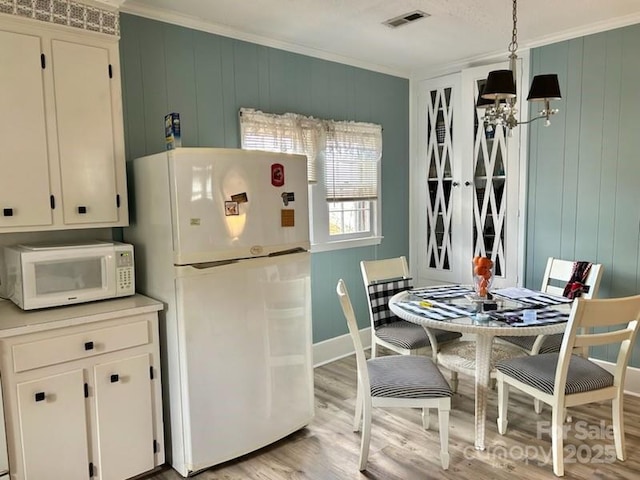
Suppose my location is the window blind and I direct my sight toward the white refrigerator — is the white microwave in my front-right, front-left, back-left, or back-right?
front-right

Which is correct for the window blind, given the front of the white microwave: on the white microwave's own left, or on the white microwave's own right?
on the white microwave's own left

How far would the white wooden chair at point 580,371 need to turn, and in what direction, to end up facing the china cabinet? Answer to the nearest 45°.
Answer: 0° — it already faces it

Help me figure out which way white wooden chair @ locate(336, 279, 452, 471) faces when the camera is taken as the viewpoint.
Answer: facing to the right of the viewer

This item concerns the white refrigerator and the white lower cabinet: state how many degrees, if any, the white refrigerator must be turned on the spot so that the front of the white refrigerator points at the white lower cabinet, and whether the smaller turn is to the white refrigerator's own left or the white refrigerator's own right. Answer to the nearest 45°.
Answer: approximately 135° to the white refrigerator's own right

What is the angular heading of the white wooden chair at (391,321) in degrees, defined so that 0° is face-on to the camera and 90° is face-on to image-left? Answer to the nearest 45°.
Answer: approximately 315°

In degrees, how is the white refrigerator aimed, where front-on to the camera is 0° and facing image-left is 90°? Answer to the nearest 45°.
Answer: approximately 315°

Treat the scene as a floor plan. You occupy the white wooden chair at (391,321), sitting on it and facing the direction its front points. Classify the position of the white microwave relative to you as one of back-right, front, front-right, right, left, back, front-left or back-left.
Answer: right

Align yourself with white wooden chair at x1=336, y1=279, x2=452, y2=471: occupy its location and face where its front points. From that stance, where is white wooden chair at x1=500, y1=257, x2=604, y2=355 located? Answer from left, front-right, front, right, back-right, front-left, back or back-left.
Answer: front-left

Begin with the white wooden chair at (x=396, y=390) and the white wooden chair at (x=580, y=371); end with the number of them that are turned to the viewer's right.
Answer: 1

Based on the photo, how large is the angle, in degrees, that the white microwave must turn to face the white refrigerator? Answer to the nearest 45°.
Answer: approximately 45° to its left

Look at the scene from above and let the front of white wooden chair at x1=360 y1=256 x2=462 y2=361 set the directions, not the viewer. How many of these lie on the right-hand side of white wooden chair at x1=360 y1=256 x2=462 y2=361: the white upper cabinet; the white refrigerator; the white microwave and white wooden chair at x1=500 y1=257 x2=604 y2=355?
3
